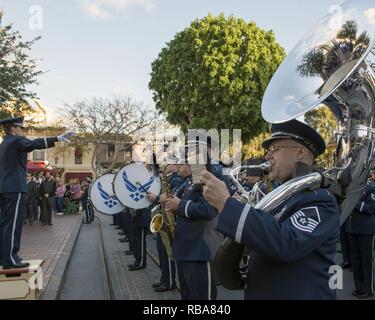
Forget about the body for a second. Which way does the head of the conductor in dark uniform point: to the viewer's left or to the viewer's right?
to the viewer's right

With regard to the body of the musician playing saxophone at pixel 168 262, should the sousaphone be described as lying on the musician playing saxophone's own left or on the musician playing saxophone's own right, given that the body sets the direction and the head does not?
on the musician playing saxophone's own left

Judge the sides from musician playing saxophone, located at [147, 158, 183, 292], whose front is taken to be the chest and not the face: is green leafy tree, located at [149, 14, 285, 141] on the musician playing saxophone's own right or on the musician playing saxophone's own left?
on the musician playing saxophone's own right

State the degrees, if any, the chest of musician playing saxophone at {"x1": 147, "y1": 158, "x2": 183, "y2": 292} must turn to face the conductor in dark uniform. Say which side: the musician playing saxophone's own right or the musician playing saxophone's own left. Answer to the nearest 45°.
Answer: approximately 45° to the musician playing saxophone's own left

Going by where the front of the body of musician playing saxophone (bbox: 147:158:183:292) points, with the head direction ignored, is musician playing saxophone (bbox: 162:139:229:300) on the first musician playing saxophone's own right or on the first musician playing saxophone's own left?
on the first musician playing saxophone's own left

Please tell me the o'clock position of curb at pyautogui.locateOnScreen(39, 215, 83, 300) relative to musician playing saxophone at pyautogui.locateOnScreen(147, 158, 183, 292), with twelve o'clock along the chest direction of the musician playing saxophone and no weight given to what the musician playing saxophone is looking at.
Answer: The curb is roughly at 12 o'clock from the musician playing saxophone.

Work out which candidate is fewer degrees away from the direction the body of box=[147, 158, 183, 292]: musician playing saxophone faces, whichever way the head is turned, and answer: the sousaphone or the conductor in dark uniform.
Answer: the conductor in dark uniform

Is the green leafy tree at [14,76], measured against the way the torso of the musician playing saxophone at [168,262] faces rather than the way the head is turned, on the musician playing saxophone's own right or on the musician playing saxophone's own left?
on the musician playing saxophone's own right

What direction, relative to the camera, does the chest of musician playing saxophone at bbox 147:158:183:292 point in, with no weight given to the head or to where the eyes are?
to the viewer's left
